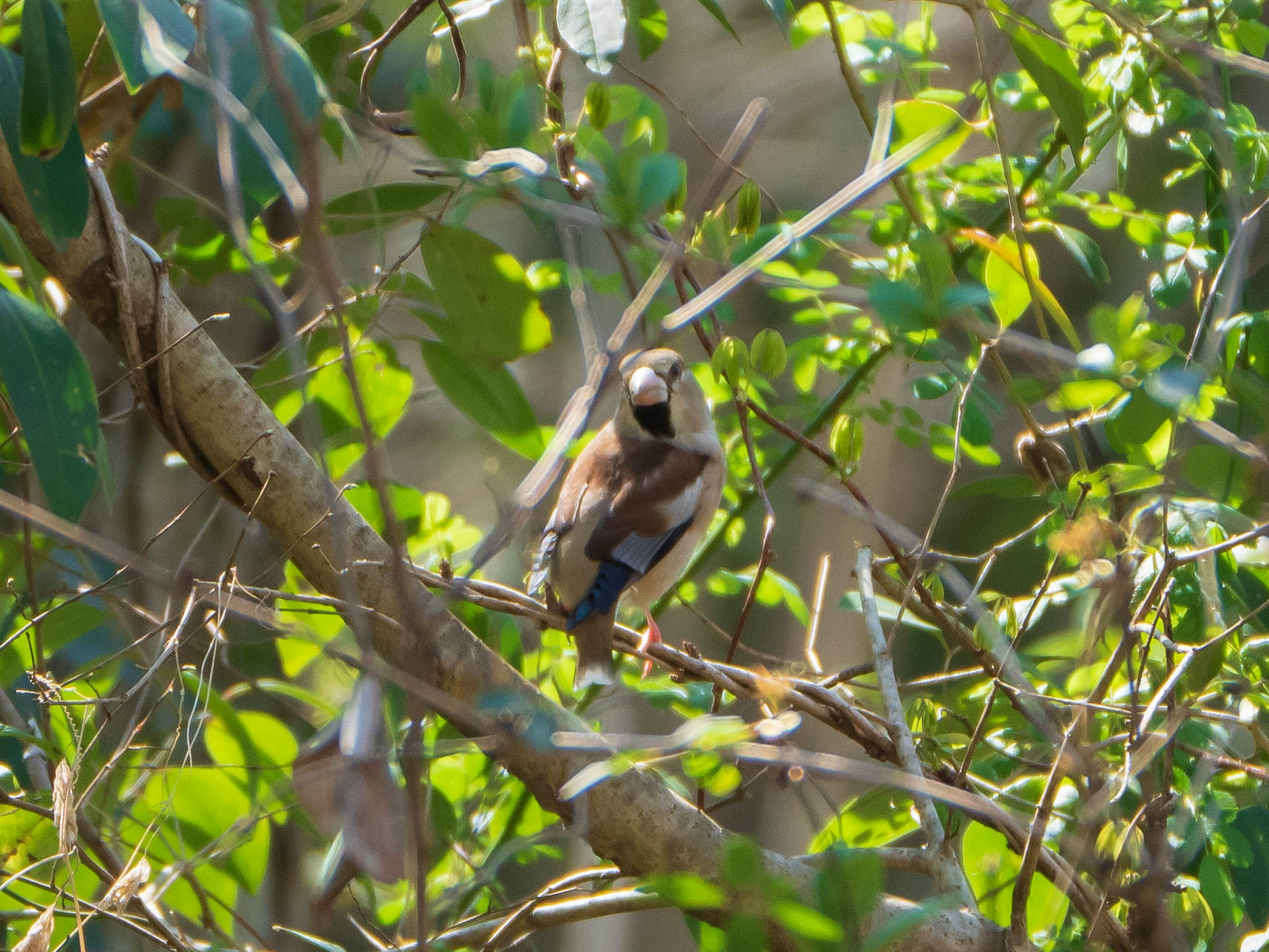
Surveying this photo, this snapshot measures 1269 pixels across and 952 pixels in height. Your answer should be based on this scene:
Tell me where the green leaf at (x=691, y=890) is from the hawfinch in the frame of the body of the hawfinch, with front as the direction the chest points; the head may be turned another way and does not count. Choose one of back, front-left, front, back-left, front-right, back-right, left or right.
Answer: back-right

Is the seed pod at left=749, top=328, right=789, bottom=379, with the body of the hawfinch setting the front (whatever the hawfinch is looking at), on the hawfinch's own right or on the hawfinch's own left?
on the hawfinch's own right

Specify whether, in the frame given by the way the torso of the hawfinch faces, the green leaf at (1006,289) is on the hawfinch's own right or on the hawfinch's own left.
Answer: on the hawfinch's own right

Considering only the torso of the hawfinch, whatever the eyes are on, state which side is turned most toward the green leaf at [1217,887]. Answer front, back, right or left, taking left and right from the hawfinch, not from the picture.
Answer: right

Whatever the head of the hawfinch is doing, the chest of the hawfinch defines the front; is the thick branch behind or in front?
behind

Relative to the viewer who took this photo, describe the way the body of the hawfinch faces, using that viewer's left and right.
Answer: facing away from the viewer and to the right of the viewer

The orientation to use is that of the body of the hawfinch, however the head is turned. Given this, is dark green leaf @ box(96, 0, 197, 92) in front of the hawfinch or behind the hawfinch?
behind

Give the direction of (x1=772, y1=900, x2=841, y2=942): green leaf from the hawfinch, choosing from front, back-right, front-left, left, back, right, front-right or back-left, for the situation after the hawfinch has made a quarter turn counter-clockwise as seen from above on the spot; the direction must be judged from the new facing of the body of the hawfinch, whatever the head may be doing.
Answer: back-left

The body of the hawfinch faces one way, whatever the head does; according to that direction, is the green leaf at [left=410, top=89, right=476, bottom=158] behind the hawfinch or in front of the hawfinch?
behind

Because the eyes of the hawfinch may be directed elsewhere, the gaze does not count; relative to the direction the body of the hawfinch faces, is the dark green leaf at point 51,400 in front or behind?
behind
